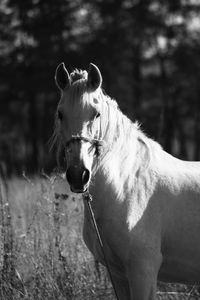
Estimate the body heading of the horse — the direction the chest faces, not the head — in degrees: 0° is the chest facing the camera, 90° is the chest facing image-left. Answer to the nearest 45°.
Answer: approximately 45°
